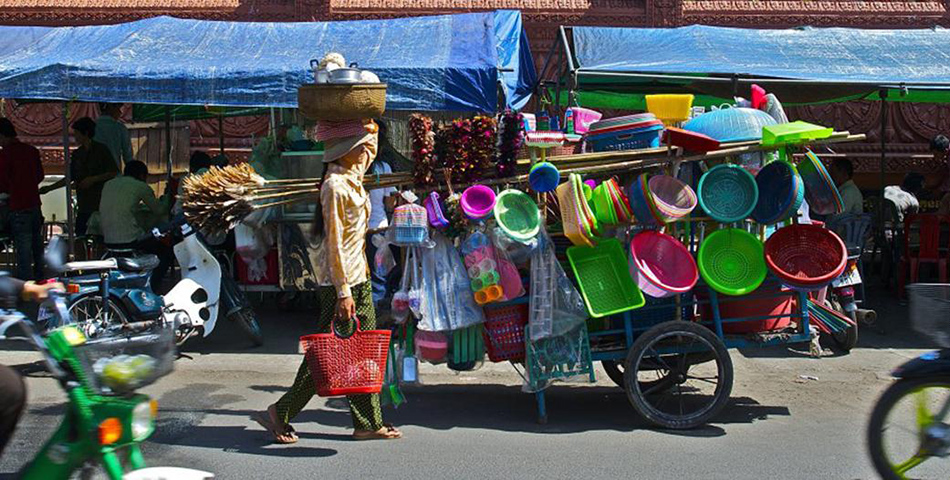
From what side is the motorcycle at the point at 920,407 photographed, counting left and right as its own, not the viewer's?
left

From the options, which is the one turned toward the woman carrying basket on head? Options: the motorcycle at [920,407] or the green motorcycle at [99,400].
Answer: the motorcycle

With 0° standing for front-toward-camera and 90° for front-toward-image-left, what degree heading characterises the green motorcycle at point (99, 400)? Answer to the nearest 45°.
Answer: approximately 315°

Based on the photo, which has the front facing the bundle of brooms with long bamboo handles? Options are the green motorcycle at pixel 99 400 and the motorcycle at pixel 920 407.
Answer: the motorcycle

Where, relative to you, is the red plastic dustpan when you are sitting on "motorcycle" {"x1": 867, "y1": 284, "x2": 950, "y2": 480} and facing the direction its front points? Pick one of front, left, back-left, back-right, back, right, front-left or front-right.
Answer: front-right

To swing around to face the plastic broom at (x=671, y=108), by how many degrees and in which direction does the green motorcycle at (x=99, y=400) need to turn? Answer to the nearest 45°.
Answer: approximately 90° to its left

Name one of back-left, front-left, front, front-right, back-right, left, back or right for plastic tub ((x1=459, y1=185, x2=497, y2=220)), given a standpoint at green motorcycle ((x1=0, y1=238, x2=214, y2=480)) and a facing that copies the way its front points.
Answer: left

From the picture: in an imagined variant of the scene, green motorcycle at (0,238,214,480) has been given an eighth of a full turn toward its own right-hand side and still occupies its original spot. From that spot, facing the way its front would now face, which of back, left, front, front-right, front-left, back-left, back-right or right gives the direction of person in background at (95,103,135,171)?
back

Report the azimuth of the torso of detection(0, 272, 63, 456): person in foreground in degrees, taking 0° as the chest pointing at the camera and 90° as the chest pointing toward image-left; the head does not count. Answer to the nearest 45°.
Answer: approximately 270°

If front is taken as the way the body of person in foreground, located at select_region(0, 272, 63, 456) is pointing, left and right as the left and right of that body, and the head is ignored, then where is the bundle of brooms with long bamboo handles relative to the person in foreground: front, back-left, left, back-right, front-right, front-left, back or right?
front-left
